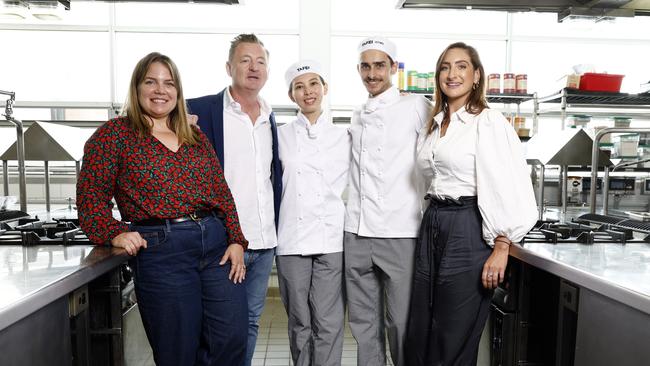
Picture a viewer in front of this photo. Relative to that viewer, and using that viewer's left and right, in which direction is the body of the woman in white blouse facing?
facing the viewer and to the left of the viewer

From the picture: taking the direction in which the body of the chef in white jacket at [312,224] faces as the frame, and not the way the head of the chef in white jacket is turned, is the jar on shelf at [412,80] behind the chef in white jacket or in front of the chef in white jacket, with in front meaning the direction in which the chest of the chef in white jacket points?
behind

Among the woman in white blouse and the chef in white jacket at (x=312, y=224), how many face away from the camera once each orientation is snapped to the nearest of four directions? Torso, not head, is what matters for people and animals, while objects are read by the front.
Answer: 0

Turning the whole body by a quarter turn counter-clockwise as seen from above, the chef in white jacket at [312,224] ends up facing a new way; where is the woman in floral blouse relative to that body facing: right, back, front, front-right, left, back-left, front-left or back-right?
back-right

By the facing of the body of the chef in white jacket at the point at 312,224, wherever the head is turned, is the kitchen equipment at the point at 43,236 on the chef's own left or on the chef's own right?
on the chef's own right

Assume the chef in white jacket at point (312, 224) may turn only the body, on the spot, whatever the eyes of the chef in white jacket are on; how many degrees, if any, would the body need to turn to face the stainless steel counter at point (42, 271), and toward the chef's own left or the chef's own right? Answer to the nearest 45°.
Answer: approximately 45° to the chef's own right

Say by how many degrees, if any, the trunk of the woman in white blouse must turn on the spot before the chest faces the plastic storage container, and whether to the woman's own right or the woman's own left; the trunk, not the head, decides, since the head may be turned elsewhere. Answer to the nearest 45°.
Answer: approximately 180°

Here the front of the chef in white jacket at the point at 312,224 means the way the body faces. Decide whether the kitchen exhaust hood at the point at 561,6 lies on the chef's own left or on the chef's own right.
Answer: on the chef's own left

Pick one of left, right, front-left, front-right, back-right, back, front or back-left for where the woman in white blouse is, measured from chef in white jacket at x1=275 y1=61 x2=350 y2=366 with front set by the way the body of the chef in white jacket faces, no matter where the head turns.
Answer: front-left

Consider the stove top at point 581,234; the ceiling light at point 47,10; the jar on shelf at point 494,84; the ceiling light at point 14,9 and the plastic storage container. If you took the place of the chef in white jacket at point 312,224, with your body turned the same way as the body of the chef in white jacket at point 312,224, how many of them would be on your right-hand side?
2

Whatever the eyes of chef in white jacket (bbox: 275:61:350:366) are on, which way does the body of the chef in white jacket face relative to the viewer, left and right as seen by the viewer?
facing the viewer
